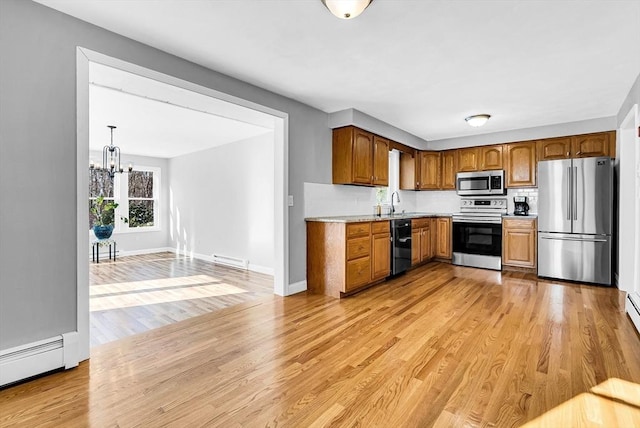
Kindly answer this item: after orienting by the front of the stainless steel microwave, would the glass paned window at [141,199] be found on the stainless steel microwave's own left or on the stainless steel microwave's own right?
on the stainless steel microwave's own right

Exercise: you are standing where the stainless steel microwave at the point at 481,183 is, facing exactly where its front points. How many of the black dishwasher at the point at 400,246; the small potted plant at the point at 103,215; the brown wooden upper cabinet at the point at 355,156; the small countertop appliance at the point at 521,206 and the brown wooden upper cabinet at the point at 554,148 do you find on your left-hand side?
2

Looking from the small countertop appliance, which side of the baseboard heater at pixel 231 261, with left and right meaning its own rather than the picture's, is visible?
left

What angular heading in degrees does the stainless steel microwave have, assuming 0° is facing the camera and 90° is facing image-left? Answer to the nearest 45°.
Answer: approximately 0°

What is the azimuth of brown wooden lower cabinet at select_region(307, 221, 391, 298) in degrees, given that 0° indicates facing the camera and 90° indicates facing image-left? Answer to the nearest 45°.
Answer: approximately 315°

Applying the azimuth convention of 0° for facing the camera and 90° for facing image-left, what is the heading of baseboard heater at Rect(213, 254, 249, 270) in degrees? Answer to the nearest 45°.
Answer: approximately 45°

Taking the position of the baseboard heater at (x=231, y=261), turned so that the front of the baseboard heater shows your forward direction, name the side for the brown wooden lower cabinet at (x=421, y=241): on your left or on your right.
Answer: on your left

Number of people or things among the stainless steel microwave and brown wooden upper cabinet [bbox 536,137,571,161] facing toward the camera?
2

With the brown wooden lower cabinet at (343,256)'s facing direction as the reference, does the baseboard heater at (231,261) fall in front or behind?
behind

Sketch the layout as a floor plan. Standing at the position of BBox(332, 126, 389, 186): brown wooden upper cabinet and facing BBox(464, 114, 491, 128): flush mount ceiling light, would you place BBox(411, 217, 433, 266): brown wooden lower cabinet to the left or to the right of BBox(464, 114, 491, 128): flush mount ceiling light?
left

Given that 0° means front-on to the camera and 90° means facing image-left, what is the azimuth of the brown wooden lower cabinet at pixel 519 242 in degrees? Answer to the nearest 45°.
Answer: approximately 0°
